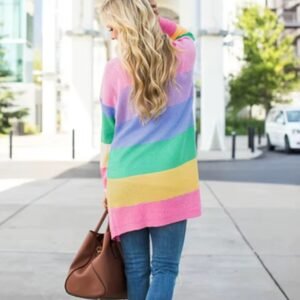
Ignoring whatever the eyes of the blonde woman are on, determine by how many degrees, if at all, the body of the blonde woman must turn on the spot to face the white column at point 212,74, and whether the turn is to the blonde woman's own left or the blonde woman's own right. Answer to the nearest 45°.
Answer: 0° — they already face it

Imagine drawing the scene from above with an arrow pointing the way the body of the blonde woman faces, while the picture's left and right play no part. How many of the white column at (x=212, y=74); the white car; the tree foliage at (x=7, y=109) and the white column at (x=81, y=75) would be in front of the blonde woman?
4

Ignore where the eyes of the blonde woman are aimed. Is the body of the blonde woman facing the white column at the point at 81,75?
yes

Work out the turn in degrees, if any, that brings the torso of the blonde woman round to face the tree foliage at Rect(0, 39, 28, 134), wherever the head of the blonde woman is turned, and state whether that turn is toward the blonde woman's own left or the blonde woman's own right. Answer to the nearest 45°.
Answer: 0° — they already face it

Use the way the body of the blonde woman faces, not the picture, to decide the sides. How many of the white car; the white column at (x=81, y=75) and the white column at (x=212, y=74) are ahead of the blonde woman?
3

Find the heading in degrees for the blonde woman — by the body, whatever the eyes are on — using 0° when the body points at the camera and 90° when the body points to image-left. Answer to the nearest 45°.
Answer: approximately 180°

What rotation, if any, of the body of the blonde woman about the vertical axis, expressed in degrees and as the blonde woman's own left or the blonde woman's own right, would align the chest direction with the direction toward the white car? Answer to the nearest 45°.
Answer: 0° — they already face it
